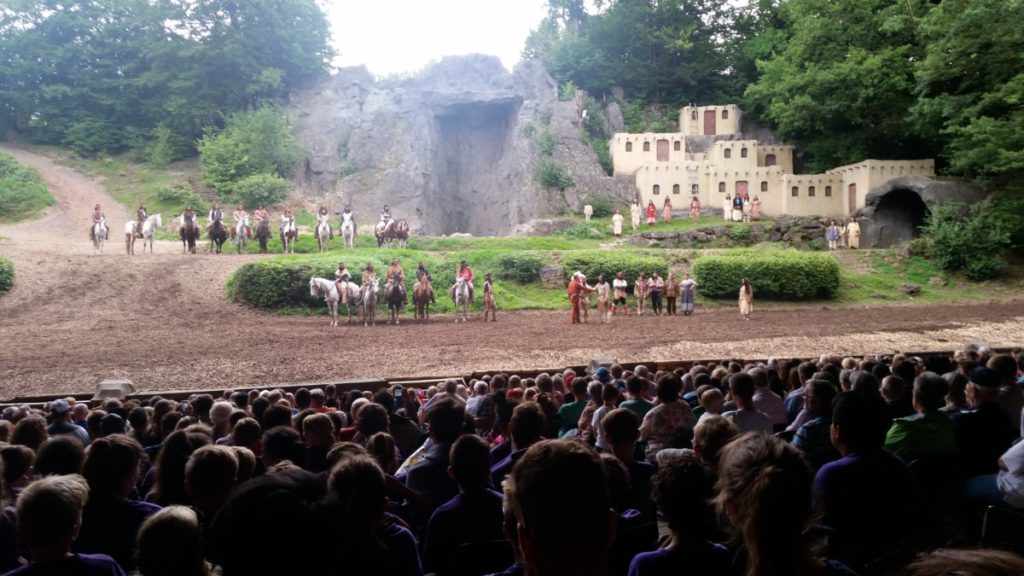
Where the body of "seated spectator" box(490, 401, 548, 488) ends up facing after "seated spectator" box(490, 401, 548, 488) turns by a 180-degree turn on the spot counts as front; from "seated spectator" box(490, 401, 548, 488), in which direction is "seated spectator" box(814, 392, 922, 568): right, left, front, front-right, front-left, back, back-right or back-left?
front-left

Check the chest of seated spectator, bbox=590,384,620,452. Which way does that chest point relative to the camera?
away from the camera

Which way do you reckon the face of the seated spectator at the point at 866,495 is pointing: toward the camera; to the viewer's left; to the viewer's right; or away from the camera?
away from the camera

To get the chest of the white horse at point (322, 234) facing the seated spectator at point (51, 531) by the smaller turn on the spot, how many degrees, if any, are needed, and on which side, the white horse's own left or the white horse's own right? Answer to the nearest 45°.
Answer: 0° — it already faces them

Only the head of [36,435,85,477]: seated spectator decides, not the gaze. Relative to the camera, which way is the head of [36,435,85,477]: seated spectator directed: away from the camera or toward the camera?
away from the camera

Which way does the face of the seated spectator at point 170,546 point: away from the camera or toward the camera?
away from the camera

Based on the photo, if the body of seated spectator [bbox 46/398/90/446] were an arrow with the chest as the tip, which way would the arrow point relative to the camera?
away from the camera

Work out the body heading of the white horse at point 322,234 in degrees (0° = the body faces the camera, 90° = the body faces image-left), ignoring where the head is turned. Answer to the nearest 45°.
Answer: approximately 0°

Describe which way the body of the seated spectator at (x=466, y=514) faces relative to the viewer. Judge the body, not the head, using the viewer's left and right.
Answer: facing away from the viewer

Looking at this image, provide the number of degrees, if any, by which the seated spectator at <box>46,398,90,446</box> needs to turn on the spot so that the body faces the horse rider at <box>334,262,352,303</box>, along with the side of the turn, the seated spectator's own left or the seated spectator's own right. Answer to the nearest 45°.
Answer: approximately 45° to the seated spectator's own right

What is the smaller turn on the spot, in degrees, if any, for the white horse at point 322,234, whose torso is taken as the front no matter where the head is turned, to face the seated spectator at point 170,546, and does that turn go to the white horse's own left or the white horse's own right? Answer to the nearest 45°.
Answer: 0° — it already faces them

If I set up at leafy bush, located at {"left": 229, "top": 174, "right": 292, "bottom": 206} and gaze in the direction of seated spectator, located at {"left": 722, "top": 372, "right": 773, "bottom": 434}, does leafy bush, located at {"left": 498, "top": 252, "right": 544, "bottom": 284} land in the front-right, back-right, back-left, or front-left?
front-left

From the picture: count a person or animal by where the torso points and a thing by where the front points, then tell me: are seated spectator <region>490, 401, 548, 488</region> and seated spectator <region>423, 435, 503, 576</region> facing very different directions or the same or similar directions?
same or similar directions

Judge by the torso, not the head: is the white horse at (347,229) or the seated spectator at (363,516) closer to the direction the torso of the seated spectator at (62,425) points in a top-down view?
the white horse

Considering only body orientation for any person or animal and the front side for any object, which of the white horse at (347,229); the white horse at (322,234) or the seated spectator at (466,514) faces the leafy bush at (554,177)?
the seated spectator

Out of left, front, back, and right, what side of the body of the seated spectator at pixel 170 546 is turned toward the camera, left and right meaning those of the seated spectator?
back

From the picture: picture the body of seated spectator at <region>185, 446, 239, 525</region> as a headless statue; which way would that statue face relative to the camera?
away from the camera

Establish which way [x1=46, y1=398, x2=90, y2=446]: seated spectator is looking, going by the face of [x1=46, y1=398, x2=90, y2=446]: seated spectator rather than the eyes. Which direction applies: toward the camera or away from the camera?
away from the camera

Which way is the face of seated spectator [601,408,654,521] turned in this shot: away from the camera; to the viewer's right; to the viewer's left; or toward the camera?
away from the camera
